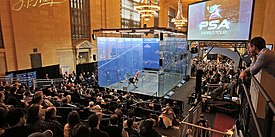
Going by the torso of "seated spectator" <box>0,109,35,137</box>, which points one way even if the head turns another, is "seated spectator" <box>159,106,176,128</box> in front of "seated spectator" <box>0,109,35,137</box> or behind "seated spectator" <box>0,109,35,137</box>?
in front

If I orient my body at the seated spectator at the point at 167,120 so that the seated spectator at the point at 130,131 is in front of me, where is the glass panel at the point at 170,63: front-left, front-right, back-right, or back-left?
back-right

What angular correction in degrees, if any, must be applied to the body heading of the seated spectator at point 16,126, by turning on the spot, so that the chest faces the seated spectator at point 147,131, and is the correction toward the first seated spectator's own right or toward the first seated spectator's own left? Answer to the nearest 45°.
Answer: approximately 45° to the first seated spectator's own right

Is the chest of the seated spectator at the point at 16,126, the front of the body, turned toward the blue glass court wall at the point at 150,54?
yes

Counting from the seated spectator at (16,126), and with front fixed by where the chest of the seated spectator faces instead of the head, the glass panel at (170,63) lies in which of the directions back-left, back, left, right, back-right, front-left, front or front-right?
front

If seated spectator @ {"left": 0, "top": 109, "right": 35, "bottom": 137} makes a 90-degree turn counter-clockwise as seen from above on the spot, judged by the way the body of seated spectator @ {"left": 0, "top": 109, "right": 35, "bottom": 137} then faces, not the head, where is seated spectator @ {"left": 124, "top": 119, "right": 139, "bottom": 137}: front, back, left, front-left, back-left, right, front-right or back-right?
back-right

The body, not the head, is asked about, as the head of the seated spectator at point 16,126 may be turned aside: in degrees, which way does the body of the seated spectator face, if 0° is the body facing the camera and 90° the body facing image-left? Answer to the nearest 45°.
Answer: approximately 225°

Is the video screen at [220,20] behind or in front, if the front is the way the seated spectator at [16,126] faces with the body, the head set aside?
in front

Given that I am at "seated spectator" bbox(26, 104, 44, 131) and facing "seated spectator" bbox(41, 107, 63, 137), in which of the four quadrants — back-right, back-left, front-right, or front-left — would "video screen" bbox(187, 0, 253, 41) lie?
front-left

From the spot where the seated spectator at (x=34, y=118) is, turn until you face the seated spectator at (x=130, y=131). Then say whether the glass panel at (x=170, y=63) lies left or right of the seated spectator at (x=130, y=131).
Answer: left

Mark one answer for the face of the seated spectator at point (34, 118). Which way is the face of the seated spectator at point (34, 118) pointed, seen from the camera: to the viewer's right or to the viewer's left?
to the viewer's right
